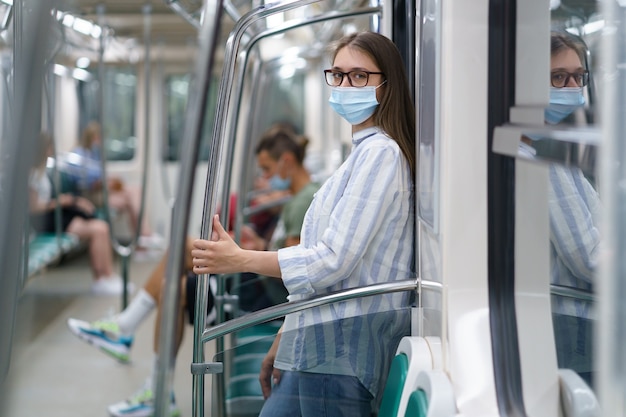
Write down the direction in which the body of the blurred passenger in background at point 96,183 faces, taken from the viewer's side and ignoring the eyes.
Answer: to the viewer's right

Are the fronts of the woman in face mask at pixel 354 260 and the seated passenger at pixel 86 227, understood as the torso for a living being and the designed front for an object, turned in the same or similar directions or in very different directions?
very different directions

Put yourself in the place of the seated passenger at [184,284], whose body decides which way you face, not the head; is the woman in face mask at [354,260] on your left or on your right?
on your left

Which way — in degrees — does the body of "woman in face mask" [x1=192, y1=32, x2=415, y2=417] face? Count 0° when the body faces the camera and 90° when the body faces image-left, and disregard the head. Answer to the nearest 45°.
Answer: approximately 90°

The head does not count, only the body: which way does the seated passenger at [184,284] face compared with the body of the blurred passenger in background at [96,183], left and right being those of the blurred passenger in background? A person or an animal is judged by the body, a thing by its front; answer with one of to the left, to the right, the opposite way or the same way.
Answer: the opposite way

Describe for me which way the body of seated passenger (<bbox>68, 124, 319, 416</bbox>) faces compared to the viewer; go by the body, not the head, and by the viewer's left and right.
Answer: facing to the left of the viewer

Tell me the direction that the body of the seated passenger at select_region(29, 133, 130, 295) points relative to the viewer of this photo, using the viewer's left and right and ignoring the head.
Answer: facing to the right of the viewer

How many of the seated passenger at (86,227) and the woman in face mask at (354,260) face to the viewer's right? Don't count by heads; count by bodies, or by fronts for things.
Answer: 1

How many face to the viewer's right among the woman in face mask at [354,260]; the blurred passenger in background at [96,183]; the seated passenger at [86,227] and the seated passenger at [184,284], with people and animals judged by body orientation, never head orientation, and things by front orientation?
2

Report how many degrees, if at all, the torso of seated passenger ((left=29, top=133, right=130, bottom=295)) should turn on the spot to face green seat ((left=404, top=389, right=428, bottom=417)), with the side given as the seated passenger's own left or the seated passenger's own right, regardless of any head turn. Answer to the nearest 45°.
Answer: approximately 90° to the seated passenger's own right

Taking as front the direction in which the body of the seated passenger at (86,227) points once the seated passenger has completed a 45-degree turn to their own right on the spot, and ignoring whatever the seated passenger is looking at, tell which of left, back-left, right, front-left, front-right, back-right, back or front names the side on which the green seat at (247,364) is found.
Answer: front-right
